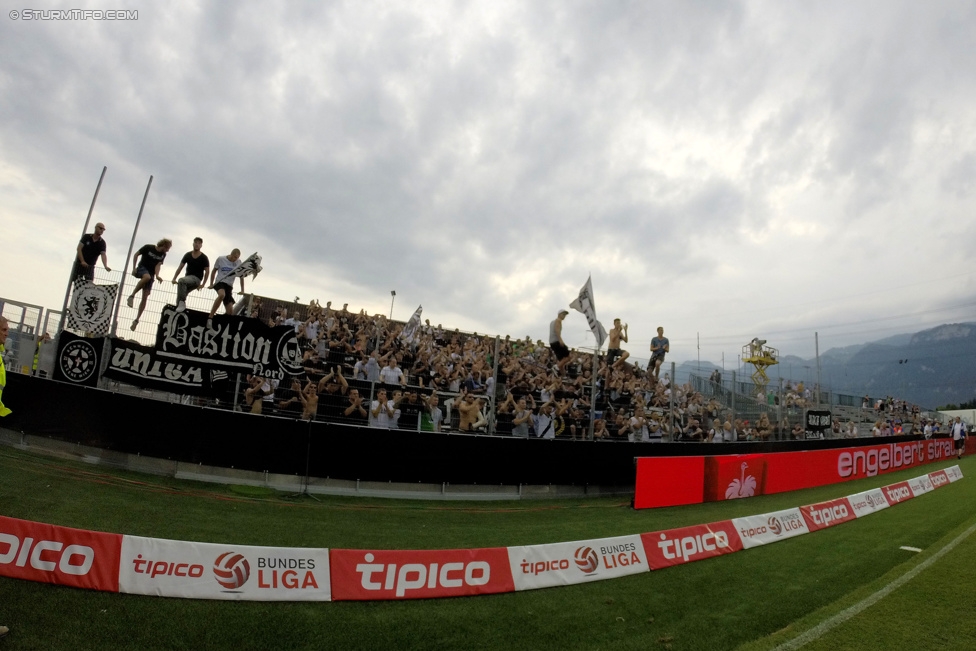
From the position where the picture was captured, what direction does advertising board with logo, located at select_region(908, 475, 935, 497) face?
facing the viewer and to the right of the viewer

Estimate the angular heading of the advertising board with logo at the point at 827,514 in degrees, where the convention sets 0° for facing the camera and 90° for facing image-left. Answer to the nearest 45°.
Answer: approximately 315°

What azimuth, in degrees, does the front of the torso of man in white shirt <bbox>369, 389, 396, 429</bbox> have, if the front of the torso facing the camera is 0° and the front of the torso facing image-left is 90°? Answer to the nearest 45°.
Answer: approximately 0°

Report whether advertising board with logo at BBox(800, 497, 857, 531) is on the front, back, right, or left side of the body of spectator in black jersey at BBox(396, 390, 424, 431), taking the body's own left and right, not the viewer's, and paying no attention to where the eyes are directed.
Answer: left

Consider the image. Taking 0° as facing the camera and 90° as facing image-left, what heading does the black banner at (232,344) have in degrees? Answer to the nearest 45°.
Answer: approximately 0°

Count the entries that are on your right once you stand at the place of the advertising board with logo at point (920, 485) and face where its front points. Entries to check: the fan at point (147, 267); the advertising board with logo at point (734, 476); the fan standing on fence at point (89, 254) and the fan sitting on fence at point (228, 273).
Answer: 4

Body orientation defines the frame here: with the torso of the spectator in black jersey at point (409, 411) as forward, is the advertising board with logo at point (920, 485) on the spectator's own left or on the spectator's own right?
on the spectator's own left

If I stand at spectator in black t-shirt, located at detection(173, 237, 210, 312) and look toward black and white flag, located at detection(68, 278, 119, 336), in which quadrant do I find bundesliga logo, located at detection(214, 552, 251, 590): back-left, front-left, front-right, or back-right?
back-left

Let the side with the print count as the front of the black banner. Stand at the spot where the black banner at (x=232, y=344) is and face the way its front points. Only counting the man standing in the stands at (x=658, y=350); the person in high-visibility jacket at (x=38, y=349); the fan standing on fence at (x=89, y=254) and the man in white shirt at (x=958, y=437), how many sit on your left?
2

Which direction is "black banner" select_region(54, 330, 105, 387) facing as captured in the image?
toward the camera

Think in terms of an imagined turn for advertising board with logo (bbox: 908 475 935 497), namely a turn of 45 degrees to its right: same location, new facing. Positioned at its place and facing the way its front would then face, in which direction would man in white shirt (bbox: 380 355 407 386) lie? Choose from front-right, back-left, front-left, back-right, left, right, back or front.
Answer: front-right
